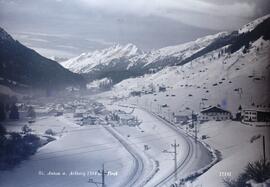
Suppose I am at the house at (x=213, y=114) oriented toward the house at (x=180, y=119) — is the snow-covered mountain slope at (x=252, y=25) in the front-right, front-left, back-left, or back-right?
back-right

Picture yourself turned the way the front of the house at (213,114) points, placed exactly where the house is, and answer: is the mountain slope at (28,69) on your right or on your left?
on your right

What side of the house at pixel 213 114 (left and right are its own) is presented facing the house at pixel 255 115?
left

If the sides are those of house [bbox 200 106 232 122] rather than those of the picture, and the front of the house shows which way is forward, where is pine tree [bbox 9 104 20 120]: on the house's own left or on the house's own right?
on the house's own right

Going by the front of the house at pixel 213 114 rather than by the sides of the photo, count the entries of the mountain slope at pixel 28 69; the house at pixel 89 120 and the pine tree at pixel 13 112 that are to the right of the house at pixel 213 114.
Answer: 3

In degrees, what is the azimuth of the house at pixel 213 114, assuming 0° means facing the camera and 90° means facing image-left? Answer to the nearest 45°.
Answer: approximately 0°

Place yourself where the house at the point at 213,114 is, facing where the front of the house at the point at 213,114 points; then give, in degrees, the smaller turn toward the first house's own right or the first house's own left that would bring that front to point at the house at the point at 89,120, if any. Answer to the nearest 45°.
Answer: approximately 90° to the first house's own right
